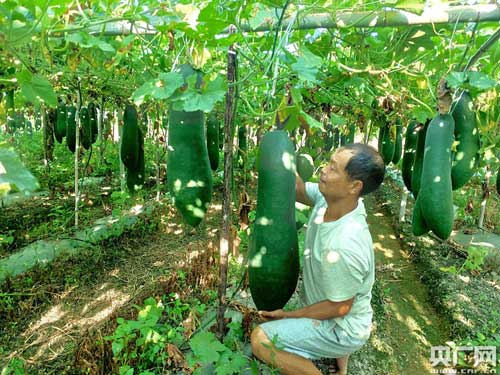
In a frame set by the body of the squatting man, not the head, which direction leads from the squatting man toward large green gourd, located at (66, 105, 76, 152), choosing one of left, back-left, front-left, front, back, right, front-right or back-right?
front-right

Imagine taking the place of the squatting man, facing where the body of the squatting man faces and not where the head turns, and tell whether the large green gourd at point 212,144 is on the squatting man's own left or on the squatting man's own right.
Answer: on the squatting man's own right

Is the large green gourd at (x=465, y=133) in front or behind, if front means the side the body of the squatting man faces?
behind

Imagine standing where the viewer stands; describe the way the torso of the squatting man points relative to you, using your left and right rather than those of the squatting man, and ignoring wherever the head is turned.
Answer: facing to the left of the viewer

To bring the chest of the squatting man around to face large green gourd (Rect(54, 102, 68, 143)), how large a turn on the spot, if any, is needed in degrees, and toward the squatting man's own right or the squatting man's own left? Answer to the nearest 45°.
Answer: approximately 45° to the squatting man's own right

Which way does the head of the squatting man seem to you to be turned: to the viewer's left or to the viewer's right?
to the viewer's left
